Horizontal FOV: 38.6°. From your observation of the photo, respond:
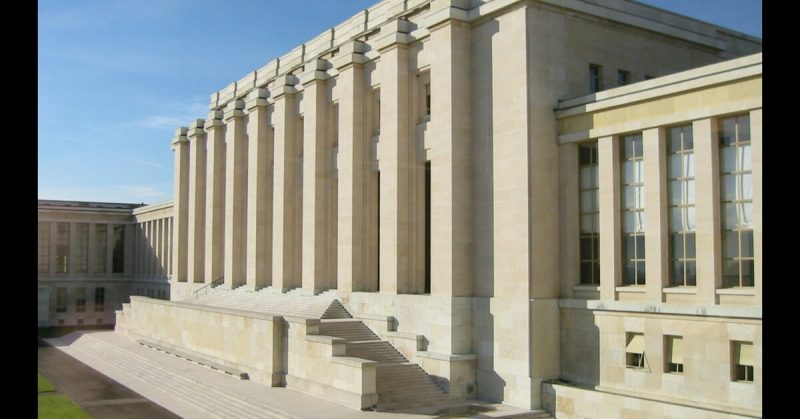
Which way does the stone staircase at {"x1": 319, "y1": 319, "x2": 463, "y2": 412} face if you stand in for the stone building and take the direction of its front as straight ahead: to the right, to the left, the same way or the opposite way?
to the left

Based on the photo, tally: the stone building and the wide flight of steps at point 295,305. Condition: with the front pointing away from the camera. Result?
0

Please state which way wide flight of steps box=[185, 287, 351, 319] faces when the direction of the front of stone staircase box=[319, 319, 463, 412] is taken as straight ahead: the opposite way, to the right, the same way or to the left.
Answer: to the right

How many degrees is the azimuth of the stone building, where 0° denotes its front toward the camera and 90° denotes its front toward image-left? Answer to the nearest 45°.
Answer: approximately 45°

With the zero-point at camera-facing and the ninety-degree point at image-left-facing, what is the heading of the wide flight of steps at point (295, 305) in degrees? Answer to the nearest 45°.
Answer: approximately 45°

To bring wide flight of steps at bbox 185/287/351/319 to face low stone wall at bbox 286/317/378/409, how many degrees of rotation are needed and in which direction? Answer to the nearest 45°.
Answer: approximately 45° to its left

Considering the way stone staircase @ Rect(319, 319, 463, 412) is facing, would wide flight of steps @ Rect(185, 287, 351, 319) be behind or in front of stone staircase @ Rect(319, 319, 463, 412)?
behind

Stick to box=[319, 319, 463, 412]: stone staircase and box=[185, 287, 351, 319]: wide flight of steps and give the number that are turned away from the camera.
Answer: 0
